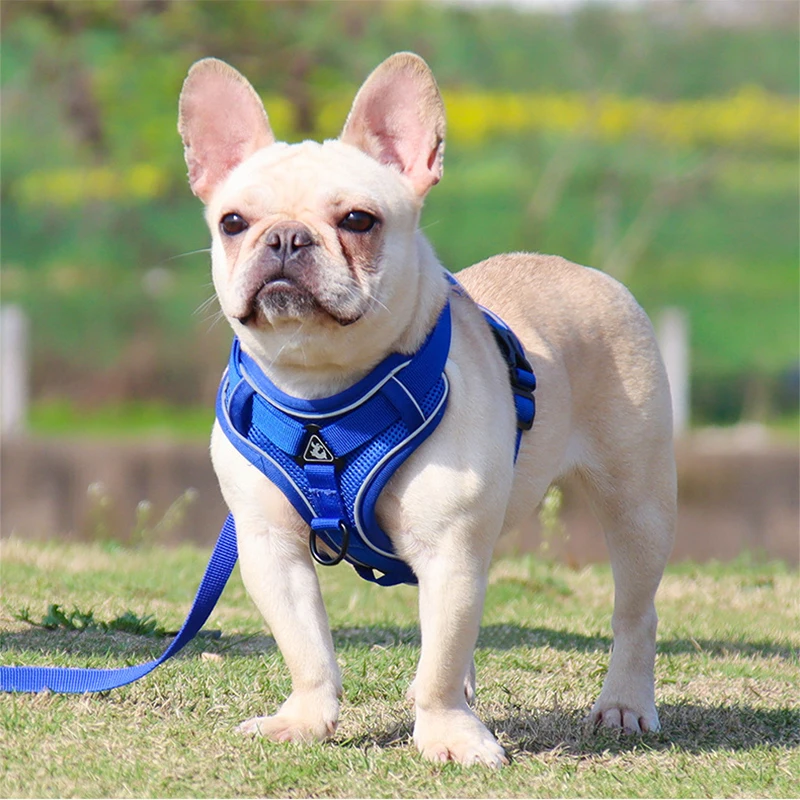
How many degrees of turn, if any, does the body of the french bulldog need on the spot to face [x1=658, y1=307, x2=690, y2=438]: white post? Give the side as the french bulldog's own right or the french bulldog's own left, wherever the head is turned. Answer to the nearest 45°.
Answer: approximately 135° to the french bulldog's own right

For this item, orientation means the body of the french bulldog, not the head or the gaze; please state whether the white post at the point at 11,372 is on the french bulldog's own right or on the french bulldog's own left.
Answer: on the french bulldog's own right

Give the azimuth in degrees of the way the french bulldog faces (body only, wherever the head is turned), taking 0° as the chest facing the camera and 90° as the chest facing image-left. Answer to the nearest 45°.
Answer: approximately 45°

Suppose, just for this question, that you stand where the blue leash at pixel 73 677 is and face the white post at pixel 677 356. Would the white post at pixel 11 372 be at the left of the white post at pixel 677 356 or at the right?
left
